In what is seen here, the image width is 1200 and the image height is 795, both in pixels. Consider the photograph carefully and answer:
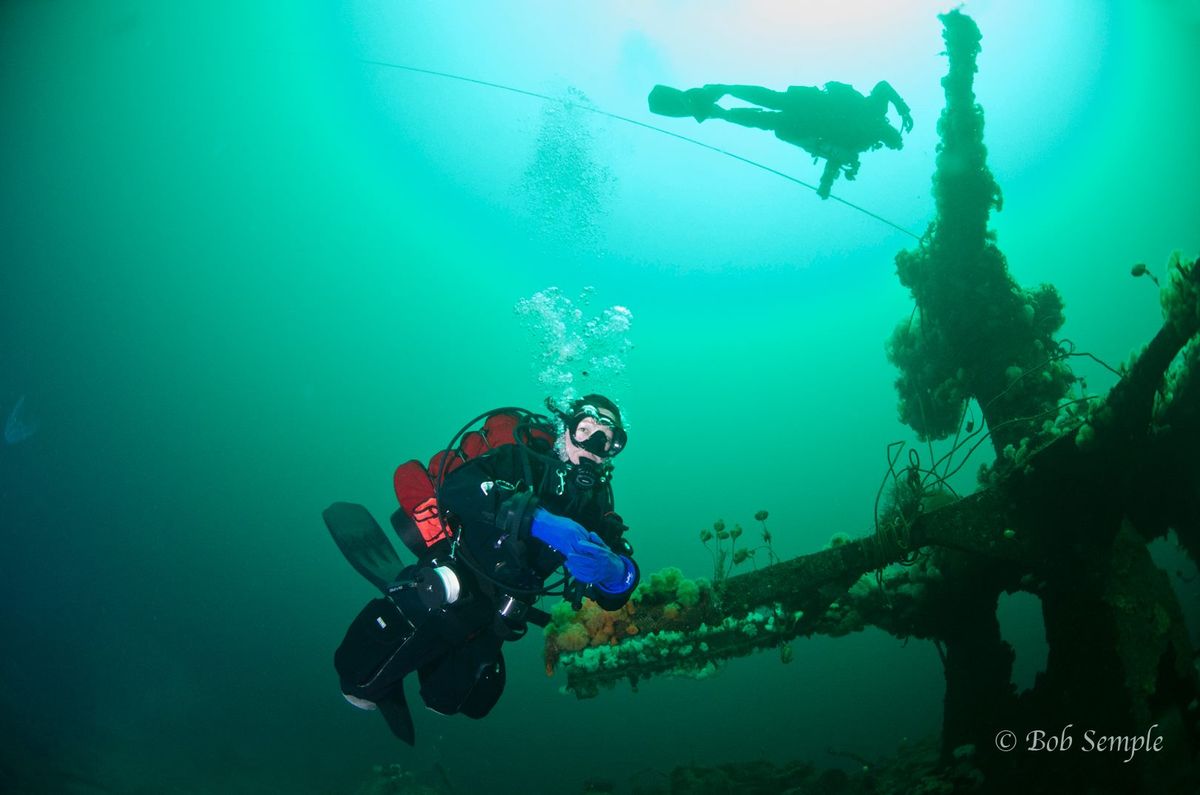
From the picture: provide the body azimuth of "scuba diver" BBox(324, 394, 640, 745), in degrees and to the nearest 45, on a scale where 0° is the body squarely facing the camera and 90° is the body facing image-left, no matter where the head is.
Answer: approximately 315°

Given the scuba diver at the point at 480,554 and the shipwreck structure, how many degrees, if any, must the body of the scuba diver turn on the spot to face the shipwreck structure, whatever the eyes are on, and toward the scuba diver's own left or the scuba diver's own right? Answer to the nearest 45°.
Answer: approximately 45° to the scuba diver's own left
